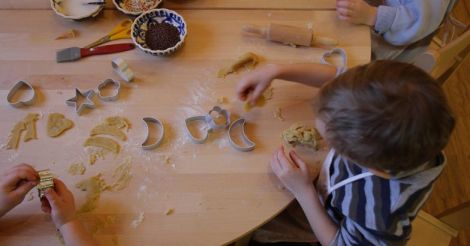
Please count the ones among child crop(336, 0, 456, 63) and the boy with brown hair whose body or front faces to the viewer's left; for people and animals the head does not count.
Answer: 2

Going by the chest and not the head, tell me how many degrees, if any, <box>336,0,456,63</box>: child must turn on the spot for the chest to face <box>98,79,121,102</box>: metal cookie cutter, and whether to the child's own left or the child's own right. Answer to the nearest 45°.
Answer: approximately 45° to the child's own left

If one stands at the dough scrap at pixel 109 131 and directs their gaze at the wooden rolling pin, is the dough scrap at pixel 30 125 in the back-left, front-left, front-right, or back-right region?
back-left

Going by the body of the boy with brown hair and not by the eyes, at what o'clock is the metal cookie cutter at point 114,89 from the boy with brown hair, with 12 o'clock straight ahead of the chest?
The metal cookie cutter is roughly at 12 o'clock from the boy with brown hair.

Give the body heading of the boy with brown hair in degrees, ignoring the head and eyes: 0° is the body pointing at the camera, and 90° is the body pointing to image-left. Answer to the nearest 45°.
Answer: approximately 90°

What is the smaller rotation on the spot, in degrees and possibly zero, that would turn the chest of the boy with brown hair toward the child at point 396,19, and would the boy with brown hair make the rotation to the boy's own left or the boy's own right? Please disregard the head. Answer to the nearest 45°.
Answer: approximately 90° to the boy's own right

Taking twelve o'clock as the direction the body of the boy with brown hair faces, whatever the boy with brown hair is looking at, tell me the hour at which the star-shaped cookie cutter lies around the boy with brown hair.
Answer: The star-shaped cookie cutter is roughly at 12 o'clock from the boy with brown hair.

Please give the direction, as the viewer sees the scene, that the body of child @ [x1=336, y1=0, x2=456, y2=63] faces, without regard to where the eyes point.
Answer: to the viewer's left
